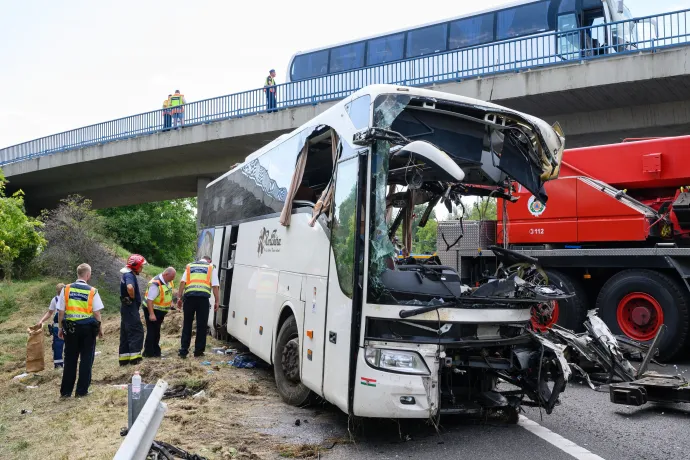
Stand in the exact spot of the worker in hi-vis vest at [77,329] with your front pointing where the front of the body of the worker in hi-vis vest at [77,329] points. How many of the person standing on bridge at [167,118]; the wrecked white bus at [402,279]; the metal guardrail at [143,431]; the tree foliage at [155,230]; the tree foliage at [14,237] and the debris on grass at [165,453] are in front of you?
3

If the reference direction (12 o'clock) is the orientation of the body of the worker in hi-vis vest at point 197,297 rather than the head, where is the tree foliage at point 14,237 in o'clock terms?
The tree foliage is roughly at 11 o'clock from the worker in hi-vis vest.

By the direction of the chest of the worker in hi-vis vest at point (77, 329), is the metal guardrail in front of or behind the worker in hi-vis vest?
behind

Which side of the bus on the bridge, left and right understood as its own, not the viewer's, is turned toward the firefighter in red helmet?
right

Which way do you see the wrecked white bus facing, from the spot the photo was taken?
facing the viewer and to the right of the viewer

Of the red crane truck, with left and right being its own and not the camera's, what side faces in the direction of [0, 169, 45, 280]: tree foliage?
back

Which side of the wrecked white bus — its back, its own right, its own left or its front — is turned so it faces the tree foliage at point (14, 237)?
back

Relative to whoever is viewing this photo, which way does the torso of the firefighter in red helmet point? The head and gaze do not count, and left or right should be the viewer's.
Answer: facing to the right of the viewer

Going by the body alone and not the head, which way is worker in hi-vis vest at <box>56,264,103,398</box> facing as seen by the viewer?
away from the camera

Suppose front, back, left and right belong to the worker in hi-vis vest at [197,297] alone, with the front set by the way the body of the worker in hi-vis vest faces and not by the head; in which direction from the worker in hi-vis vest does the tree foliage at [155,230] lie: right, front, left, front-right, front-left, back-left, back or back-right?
front

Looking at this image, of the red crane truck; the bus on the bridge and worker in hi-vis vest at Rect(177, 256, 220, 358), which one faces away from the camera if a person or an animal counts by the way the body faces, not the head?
the worker in hi-vis vest

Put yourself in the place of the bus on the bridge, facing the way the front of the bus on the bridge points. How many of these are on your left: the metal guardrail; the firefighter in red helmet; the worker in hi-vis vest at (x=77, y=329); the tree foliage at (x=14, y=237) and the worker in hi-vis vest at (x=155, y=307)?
0

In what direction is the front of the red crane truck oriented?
to the viewer's right

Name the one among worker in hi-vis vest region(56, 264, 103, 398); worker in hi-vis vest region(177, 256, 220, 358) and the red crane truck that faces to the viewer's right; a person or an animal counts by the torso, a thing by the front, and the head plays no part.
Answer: the red crane truck

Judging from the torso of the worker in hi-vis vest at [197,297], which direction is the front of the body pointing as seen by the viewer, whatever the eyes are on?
away from the camera
